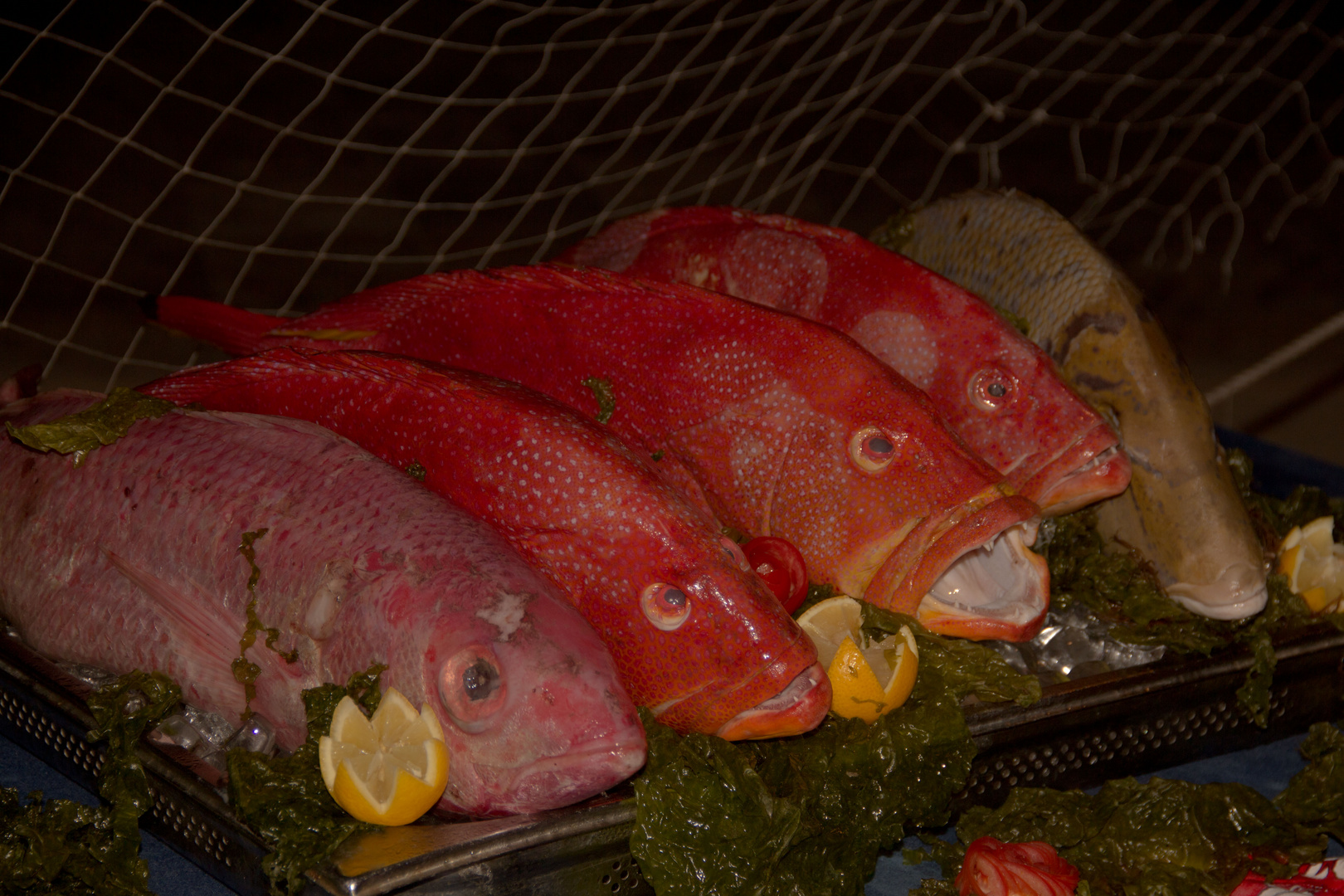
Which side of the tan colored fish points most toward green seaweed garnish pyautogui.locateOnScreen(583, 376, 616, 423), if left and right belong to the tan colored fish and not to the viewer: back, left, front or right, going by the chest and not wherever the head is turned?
right

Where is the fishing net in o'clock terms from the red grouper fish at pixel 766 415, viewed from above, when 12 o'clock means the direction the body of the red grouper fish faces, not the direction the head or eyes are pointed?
The fishing net is roughly at 7 o'clock from the red grouper fish.

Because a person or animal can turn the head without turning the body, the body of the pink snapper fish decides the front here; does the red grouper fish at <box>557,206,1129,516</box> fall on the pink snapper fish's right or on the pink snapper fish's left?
on the pink snapper fish's left

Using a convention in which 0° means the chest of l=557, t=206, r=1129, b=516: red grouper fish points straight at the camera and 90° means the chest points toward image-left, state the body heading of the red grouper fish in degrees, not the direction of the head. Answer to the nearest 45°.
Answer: approximately 315°

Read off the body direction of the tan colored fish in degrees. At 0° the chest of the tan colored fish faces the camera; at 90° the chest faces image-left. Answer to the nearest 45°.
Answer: approximately 315°

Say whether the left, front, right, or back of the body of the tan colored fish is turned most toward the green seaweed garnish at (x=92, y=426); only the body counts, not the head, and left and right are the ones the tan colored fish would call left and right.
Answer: right

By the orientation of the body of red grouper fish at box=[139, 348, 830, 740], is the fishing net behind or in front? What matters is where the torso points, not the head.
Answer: behind
